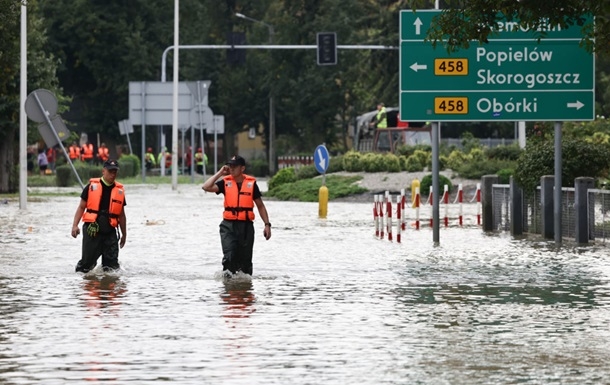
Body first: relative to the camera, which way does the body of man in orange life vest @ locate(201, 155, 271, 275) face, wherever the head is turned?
toward the camera

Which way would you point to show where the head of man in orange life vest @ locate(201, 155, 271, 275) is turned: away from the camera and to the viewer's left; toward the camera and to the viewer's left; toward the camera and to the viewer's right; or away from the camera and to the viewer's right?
toward the camera and to the viewer's left

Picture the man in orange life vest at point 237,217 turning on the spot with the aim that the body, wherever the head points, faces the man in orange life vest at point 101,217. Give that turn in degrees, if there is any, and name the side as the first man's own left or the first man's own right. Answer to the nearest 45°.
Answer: approximately 90° to the first man's own right

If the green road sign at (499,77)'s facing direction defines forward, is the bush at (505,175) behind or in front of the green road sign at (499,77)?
behind

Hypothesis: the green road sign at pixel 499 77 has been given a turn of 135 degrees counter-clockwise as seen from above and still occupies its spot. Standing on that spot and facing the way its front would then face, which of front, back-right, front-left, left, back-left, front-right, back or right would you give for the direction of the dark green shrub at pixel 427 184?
front-left

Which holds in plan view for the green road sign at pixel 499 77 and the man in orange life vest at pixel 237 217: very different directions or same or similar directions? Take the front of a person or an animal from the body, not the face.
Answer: same or similar directions

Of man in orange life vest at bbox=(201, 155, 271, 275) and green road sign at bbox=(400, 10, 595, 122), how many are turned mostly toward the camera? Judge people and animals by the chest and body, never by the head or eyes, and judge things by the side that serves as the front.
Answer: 2

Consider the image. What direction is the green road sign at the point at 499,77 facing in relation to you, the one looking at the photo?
facing the viewer
